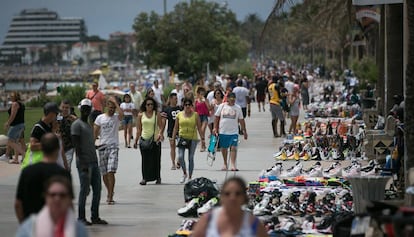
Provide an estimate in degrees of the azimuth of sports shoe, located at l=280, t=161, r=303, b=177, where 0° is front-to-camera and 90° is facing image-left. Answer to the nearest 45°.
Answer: approximately 90°

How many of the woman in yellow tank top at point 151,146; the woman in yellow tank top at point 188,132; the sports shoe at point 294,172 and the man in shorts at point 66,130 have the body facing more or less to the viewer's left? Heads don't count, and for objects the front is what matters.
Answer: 1

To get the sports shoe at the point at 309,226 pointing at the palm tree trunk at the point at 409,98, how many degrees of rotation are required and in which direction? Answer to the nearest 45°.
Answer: approximately 180°

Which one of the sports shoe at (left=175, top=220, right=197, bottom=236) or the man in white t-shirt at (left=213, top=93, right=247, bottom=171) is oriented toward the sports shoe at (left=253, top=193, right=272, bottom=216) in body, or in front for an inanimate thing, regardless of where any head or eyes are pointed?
the man in white t-shirt

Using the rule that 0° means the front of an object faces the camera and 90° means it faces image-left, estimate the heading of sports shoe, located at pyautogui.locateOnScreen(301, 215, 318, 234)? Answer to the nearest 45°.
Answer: approximately 45°

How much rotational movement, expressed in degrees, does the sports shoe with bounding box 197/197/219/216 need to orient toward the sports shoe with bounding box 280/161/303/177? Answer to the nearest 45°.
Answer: approximately 180°

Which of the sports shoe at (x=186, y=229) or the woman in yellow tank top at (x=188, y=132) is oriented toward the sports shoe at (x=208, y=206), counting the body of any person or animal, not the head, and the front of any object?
the woman in yellow tank top

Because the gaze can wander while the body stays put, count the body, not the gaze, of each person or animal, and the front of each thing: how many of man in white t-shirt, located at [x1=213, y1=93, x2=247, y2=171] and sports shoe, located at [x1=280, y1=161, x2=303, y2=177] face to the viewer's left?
1

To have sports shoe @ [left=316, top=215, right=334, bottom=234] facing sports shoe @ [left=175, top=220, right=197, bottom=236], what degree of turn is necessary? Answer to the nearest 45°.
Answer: approximately 45° to its right

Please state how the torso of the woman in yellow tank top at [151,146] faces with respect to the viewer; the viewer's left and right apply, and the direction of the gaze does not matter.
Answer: facing the viewer

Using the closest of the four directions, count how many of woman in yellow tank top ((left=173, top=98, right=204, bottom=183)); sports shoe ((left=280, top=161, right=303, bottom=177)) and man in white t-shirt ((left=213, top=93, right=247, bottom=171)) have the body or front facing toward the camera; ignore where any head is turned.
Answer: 2

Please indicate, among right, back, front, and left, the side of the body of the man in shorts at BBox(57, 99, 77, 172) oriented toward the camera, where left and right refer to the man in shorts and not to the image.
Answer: front
